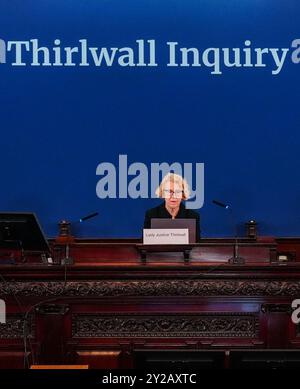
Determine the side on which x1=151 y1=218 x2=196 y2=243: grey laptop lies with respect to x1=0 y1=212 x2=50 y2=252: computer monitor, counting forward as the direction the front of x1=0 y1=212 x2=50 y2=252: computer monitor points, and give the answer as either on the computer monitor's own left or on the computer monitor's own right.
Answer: on the computer monitor's own right

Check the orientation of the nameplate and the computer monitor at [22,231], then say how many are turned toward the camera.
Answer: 1

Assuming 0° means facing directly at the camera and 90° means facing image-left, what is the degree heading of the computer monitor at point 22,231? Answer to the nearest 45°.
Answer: approximately 180°

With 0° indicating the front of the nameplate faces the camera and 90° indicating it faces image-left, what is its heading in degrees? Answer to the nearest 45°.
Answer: approximately 0°

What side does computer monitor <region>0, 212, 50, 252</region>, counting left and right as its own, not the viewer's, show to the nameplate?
right

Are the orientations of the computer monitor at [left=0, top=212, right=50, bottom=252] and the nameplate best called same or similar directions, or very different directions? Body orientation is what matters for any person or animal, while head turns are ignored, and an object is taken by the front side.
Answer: very different directions
